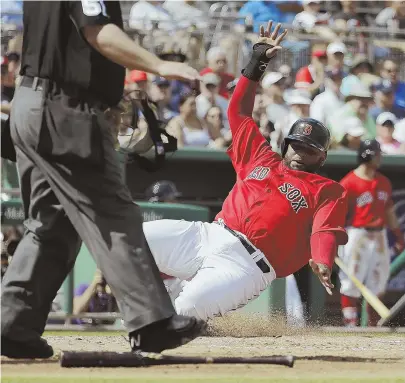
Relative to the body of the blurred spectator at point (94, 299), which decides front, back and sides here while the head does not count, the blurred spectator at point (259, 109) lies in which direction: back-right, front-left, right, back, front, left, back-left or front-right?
back-left

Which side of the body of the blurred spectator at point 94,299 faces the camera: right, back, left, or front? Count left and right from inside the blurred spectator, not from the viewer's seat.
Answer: front

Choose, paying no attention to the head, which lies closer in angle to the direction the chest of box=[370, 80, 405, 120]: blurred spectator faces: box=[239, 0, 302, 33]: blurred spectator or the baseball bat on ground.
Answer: the baseball bat on ground

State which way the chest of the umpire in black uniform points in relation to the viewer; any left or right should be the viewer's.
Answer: facing to the right of the viewer

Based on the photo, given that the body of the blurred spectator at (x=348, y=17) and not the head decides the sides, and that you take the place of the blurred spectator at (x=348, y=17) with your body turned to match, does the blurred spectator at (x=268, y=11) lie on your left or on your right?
on your right

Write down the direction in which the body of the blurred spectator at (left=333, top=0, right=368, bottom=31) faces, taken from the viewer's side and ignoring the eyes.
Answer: toward the camera

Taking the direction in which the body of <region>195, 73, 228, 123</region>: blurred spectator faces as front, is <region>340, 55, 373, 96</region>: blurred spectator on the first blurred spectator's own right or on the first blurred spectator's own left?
on the first blurred spectator's own left

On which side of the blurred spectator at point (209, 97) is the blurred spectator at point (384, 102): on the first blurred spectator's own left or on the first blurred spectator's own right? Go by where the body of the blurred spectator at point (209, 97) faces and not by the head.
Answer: on the first blurred spectator's own left

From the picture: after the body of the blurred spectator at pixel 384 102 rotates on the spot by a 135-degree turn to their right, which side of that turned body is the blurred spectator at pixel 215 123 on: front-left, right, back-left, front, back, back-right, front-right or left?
left

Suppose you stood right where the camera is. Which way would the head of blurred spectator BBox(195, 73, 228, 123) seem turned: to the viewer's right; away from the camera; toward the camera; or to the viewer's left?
toward the camera

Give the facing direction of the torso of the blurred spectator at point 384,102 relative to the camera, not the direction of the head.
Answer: toward the camera

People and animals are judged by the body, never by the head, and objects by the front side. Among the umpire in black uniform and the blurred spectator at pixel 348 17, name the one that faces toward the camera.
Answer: the blurred spectator
